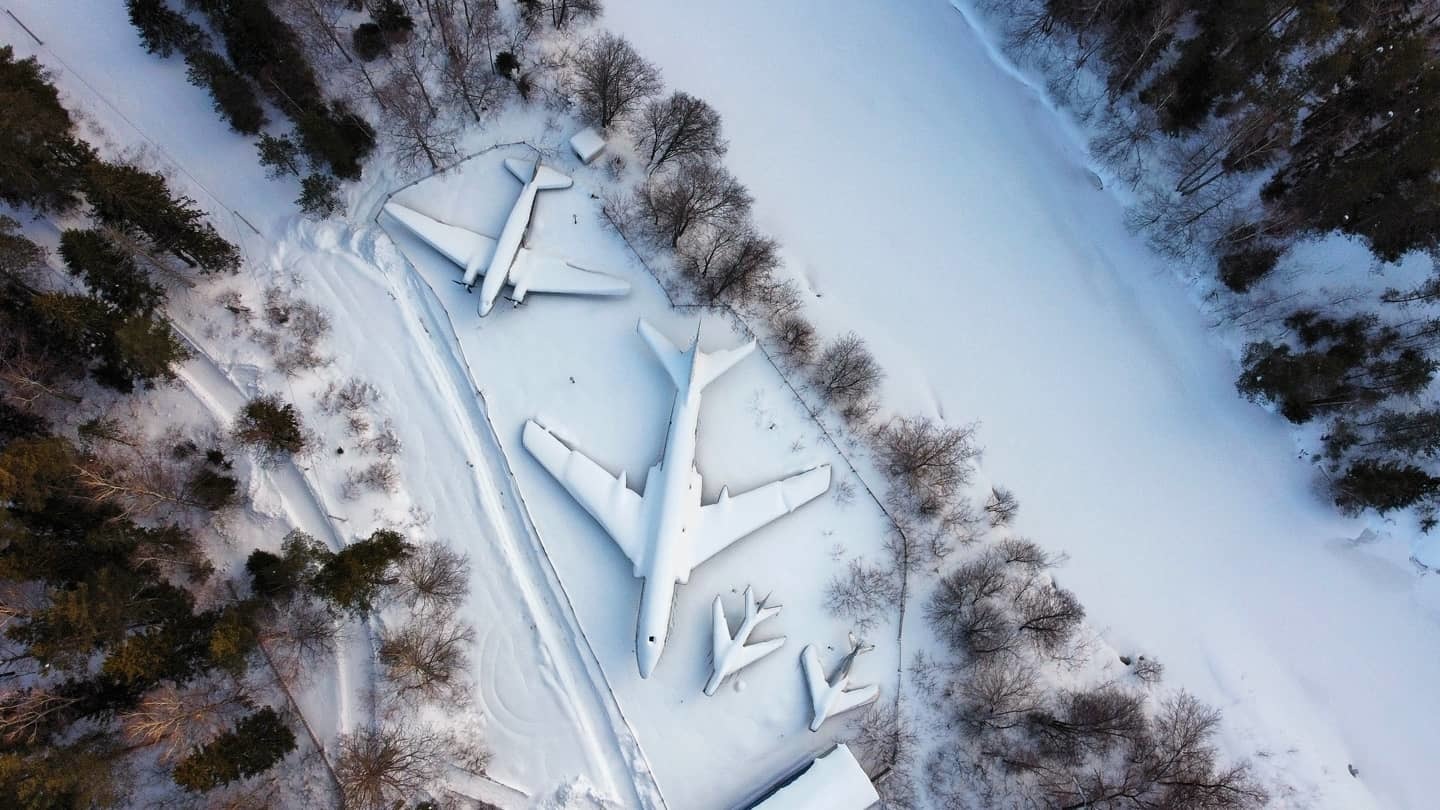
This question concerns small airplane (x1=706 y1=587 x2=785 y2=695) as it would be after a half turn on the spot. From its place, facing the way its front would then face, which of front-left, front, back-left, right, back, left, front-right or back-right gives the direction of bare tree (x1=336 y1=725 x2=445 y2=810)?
back-left

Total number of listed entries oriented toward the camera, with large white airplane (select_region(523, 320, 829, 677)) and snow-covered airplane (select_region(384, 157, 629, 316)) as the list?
2

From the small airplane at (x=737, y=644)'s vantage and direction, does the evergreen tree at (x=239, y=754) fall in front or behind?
in front

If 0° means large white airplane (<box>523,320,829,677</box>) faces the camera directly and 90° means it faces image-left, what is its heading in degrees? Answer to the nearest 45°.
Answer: approximately 0°

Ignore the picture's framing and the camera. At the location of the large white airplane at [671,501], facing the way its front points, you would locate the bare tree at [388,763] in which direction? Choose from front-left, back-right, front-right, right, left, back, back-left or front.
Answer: right

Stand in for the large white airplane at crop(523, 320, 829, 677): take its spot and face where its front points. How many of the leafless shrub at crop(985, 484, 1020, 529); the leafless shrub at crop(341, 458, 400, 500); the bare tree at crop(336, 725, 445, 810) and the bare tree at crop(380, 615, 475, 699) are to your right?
3
